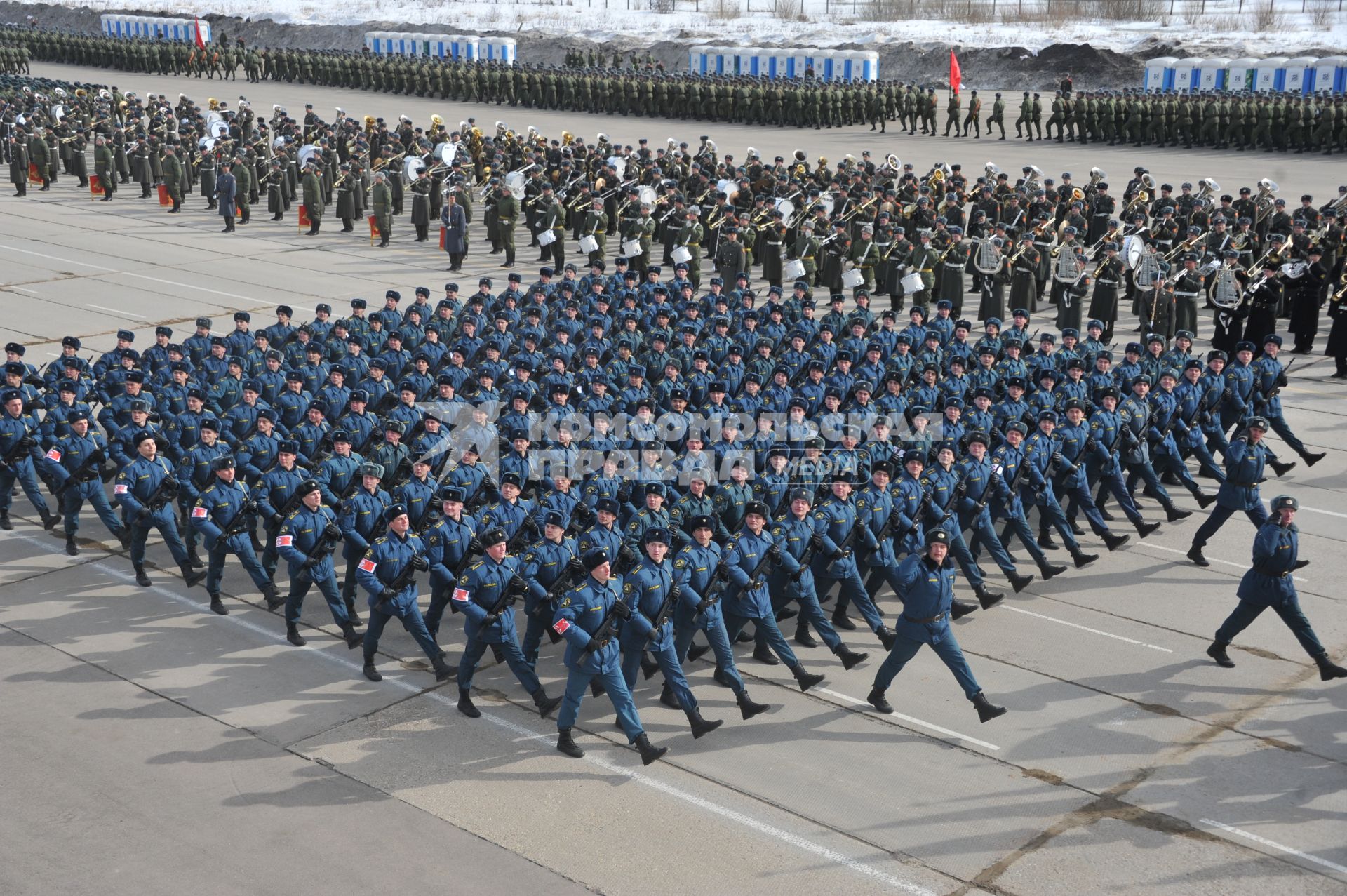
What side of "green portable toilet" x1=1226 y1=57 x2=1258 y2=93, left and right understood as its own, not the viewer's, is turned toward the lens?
front

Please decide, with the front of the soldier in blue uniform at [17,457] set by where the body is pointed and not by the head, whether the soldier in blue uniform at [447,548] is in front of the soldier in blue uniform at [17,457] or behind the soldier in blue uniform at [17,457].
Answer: in front

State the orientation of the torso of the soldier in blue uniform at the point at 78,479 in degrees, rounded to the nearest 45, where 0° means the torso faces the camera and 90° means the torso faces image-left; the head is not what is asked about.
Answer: approximately 315°

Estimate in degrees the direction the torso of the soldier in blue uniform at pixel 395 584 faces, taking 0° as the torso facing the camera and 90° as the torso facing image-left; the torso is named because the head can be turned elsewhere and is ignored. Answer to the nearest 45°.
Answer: approximately 315°

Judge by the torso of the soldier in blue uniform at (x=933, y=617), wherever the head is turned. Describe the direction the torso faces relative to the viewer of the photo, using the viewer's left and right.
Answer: facing the viewer and to the right of the viewer
